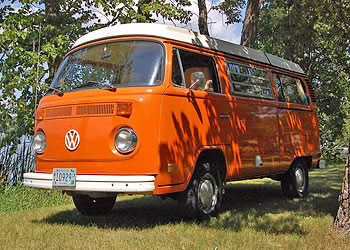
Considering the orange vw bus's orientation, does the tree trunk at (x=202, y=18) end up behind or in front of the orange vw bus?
behind

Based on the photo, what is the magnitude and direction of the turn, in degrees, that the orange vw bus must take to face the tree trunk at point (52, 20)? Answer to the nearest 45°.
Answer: approximately 90° to its right

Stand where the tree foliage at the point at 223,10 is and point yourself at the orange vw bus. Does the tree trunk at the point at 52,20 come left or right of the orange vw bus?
right

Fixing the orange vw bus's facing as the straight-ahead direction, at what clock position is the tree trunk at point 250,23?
The tree trunk is roughly at 5 o'clock from the orange vw bus.

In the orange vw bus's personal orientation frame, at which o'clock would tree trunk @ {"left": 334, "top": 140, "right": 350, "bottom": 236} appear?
The tree trunk is roughly at 8 o'clock from the orange vw bus.

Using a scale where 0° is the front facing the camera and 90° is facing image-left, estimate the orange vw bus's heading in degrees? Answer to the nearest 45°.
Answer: approximately 45°

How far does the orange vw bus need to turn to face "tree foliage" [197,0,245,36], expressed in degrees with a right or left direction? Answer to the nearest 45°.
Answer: approximately 135° to its right
